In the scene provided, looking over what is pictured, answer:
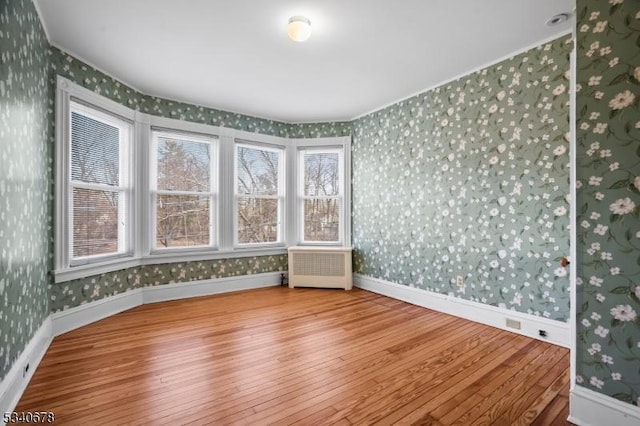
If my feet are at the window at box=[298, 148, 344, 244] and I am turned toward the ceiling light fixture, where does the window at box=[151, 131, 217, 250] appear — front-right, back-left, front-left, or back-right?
front-right

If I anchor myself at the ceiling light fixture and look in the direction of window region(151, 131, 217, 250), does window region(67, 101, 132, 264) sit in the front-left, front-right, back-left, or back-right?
front-left

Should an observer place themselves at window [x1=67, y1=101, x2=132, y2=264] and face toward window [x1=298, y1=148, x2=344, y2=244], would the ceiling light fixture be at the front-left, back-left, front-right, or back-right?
front-right

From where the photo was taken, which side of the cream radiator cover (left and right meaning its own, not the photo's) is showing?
front

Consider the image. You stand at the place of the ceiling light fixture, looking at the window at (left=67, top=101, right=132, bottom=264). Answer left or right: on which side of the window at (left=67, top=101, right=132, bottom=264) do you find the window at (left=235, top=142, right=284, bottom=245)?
right

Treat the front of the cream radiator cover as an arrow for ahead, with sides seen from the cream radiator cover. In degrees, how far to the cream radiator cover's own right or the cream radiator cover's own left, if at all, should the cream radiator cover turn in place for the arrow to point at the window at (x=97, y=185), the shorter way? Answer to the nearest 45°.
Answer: approximately 45° to the cream radiator cover's own right

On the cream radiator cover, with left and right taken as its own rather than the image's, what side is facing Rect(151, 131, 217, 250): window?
right
